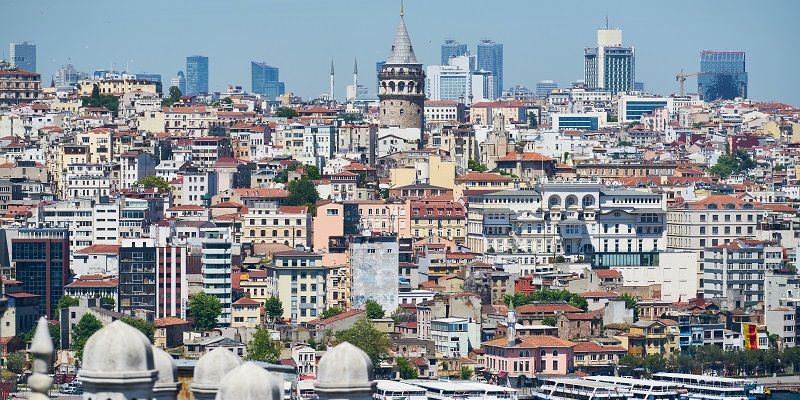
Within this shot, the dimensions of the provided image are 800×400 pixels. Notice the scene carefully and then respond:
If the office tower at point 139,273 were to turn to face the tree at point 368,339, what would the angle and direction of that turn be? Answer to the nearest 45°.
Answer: approximately 45° to its left

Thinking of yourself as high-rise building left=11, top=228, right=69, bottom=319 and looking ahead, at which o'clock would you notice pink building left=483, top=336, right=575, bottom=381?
The pink building is roughly at 10 o'clock from the high-rise building.

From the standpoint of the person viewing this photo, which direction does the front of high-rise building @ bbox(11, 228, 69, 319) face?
facing the viewer

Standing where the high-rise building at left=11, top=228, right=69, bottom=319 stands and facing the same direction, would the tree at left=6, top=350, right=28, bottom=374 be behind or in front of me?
in front

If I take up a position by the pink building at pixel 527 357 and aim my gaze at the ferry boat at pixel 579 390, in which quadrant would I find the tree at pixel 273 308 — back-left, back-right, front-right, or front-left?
back-right

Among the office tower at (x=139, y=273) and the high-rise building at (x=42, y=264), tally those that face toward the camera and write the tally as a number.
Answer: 2

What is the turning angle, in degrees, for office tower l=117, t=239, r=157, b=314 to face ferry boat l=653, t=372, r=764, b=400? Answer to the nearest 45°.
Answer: approximately 45° to its left

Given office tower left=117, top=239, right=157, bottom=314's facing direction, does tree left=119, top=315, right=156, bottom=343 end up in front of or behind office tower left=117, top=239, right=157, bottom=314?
in front

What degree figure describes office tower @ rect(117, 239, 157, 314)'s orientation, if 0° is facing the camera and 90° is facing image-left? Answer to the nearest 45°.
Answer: approximately 0°

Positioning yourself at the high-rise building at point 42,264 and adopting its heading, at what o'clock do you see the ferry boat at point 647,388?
The ferry boat is roughly at 10 o'clock from the high-rise building.
